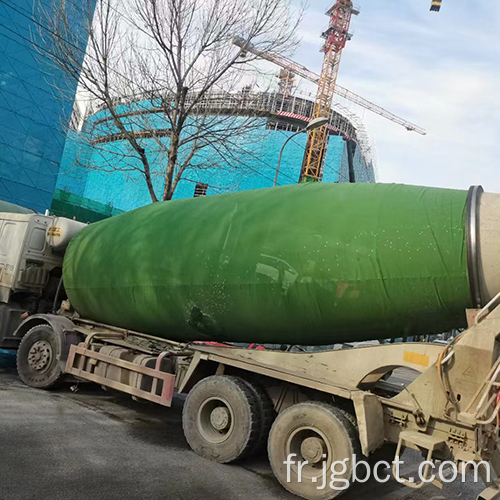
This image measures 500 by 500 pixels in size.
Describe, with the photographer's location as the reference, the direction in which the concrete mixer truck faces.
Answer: facing away from the viewer and to the left of the viewer
